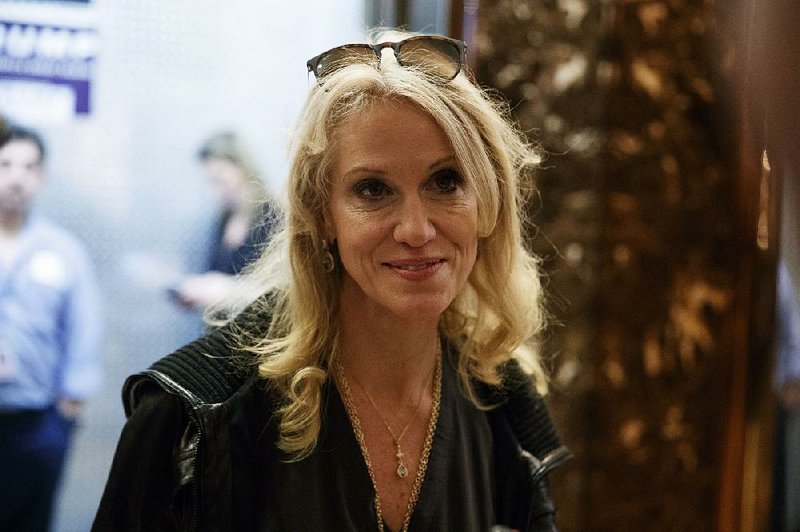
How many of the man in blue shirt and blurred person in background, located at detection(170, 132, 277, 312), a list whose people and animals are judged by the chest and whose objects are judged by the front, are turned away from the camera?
0

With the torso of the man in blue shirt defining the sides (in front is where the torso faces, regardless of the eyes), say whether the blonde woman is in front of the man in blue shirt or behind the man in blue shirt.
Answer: in front

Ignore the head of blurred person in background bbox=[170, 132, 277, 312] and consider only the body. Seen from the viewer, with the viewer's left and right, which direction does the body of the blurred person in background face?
facing the viewer and to the left of the viewer

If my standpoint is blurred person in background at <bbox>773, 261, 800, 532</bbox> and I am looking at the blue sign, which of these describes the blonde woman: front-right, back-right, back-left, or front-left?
front-left

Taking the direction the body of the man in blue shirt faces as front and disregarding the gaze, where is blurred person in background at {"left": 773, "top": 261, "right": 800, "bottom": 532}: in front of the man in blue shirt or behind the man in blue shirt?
in front
